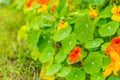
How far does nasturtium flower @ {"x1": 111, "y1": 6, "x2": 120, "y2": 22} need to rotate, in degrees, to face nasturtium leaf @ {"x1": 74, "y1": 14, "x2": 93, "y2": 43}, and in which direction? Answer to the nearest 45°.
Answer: approximately 90° to its right

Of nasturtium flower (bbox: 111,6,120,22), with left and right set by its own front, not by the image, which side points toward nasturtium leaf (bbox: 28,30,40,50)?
right

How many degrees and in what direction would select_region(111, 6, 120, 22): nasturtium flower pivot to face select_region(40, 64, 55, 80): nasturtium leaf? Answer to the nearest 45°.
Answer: approximately 90° to its right

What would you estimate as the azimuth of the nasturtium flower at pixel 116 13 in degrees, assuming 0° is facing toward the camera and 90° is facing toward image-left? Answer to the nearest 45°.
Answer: approximately 0°
